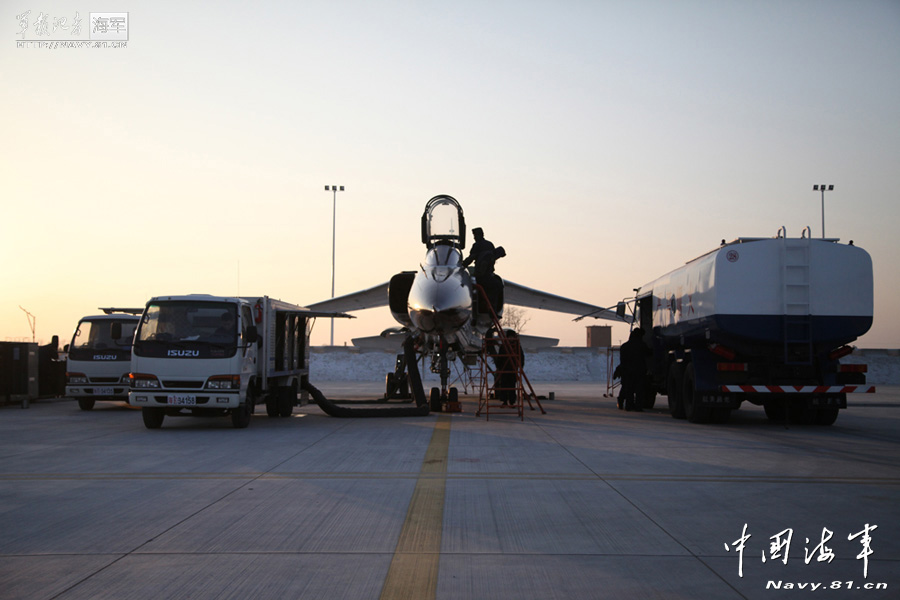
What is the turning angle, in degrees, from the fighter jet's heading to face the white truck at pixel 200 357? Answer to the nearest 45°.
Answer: approximately 45° to its right

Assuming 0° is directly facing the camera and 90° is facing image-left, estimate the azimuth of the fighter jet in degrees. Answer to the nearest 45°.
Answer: approximately 0°

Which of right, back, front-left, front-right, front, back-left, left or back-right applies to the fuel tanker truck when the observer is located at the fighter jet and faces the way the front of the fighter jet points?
front-left

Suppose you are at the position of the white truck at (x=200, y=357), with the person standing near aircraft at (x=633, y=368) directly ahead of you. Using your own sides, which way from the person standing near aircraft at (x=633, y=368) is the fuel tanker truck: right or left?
right

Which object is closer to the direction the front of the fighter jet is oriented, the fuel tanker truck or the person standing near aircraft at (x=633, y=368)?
the fuel tanker truck
